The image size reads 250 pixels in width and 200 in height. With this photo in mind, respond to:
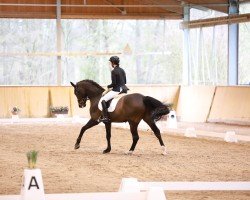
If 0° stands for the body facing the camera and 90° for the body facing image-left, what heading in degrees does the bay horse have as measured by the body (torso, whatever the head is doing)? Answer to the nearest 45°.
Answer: approximately 90°

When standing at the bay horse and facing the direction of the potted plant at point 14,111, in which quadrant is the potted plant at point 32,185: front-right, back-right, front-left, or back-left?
back-left

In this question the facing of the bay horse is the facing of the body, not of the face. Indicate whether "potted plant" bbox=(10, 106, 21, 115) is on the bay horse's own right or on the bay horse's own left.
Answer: on the bay horse's own right

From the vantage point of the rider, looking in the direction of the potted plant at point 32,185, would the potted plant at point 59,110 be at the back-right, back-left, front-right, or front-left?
back-right

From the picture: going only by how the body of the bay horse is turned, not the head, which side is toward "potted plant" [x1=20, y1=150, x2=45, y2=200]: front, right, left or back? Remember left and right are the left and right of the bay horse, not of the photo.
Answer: left

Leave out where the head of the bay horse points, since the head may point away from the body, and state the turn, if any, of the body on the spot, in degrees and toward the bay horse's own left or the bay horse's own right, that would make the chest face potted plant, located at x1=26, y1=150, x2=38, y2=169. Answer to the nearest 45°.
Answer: approximately 90° to the bay horse's own left
